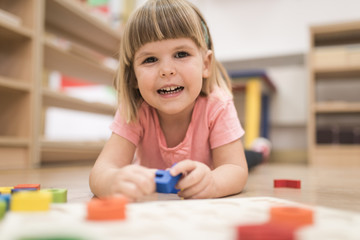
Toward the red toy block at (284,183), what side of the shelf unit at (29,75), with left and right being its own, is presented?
front

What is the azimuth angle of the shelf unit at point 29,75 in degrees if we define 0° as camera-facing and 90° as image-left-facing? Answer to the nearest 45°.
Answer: approximately 315°

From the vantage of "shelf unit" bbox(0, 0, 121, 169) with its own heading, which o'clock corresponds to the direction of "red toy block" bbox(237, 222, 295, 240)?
The red toy block is roughly at 1 o'clock from the shelf unit.

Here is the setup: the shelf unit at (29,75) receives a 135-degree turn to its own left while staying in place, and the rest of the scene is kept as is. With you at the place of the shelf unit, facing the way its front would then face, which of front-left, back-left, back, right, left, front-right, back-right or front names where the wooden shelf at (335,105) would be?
right

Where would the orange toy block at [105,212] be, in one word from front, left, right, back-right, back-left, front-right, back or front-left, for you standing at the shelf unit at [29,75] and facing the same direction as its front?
front-right

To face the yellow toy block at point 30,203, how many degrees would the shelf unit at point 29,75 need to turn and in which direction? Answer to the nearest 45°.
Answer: approximately 45° to its right

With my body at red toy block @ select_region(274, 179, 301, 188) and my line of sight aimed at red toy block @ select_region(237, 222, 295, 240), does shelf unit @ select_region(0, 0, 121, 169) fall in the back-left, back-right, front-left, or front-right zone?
back-right
